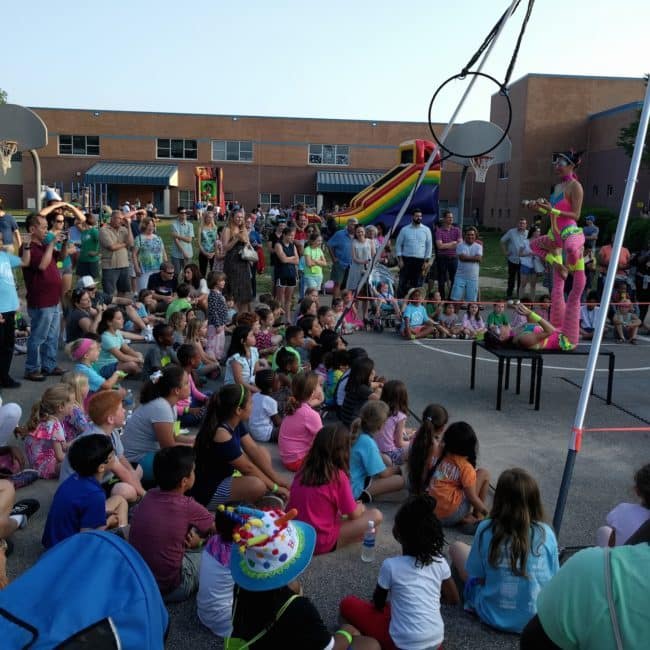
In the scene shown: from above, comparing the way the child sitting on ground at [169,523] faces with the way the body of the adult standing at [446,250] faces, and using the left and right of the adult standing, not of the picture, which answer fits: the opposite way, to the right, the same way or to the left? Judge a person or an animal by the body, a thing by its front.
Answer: the opposite way

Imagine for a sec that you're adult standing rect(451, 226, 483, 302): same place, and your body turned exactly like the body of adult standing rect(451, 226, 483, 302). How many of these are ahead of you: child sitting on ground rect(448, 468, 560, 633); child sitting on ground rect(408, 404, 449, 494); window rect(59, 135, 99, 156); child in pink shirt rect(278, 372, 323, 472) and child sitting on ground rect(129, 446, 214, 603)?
4

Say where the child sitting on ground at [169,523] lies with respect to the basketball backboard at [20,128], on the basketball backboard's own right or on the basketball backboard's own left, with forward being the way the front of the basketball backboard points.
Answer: on the basketball backboard's own left

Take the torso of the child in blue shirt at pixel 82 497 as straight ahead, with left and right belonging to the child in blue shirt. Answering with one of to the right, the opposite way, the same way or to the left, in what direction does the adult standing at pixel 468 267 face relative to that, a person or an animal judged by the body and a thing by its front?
the opposite way

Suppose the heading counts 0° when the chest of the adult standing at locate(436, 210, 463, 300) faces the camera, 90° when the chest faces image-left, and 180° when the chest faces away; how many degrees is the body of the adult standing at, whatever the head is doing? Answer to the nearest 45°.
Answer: approximately 0°

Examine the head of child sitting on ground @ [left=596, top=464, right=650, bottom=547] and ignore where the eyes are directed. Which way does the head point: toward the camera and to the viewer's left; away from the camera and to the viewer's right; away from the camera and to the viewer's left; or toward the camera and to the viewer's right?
away from the camera and to the viewer's left

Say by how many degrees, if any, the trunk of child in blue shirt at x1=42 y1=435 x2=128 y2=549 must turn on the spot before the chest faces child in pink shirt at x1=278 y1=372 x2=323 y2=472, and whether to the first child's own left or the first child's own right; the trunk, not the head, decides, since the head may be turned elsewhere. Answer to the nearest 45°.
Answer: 0° — they already face them

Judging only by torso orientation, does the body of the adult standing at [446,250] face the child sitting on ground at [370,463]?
yes

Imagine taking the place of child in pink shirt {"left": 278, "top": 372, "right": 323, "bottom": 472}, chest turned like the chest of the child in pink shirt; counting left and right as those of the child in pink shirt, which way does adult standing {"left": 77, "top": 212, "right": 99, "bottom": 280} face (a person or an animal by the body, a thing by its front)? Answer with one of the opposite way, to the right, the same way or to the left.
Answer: to the right

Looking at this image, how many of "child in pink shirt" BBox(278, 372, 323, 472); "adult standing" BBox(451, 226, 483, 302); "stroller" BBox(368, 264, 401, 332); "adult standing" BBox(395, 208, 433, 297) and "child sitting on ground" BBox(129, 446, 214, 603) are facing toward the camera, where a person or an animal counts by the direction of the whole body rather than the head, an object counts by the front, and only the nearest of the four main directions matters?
3

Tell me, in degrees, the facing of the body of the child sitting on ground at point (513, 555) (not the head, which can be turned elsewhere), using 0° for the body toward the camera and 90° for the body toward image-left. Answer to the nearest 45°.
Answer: approximately 180°

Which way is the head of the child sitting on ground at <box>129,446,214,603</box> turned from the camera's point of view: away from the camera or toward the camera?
away from the camera

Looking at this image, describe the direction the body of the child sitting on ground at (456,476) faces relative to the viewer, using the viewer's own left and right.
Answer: facing away from the viewer and to the right of the viewer

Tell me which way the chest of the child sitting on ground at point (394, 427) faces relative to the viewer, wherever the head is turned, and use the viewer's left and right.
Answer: facing away from the viewer and to the right of the viewer

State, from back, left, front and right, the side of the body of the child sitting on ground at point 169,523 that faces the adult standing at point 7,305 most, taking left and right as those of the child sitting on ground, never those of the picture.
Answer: left
